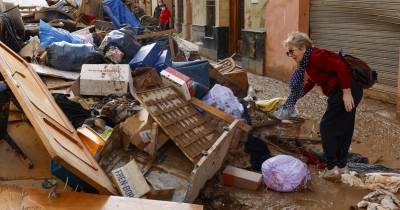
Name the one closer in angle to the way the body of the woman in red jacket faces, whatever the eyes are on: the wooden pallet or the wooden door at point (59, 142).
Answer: the wooden pallet

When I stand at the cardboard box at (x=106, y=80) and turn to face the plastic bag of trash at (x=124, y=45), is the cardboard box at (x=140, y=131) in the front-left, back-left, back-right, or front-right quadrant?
back-right

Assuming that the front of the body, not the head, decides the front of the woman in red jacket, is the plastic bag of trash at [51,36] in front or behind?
in front

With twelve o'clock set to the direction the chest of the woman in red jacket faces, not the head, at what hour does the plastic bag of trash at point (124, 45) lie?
The plastic bag of trash is roughly at 1 o'clock from the woman in red jacket.

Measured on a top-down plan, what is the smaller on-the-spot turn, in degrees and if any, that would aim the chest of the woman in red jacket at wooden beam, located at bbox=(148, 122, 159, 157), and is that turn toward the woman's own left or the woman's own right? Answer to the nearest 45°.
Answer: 0° — they already face it

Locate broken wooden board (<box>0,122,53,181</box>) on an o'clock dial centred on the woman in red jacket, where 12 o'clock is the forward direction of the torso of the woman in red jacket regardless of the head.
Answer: The broken wooden board is roughly at 11 o'clock from the woman in red jacket.

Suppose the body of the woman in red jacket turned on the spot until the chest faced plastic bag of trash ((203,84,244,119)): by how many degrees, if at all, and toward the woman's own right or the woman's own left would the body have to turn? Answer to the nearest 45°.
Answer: approximately 45° to the woman's own right

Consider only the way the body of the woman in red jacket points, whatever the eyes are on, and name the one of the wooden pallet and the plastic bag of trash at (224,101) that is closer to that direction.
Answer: the wooden pallet

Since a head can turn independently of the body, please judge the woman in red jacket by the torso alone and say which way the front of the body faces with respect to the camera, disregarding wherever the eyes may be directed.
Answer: to the viewer's left

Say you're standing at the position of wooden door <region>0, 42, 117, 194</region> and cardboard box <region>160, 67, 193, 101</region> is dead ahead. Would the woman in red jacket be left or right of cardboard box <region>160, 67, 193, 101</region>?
right

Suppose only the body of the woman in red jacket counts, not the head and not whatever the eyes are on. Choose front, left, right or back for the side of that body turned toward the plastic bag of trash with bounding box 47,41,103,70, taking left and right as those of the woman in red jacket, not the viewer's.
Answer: front

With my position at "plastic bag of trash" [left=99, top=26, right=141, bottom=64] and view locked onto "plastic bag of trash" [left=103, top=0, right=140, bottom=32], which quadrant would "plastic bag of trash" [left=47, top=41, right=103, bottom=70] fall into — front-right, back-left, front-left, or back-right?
back-left

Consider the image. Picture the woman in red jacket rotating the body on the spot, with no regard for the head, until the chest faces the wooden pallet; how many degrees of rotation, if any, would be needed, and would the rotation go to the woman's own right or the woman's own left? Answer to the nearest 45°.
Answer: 0° — they already face it

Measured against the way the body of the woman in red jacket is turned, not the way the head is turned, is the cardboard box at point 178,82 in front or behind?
in front

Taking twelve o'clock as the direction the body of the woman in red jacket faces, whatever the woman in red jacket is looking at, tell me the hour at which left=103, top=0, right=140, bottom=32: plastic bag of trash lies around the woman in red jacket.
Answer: The plastic bag of trash is roughly at 2 o'clock from the woman in red jacket.

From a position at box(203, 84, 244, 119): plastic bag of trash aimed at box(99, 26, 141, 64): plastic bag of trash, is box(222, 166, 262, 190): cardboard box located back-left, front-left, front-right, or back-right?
back-left
